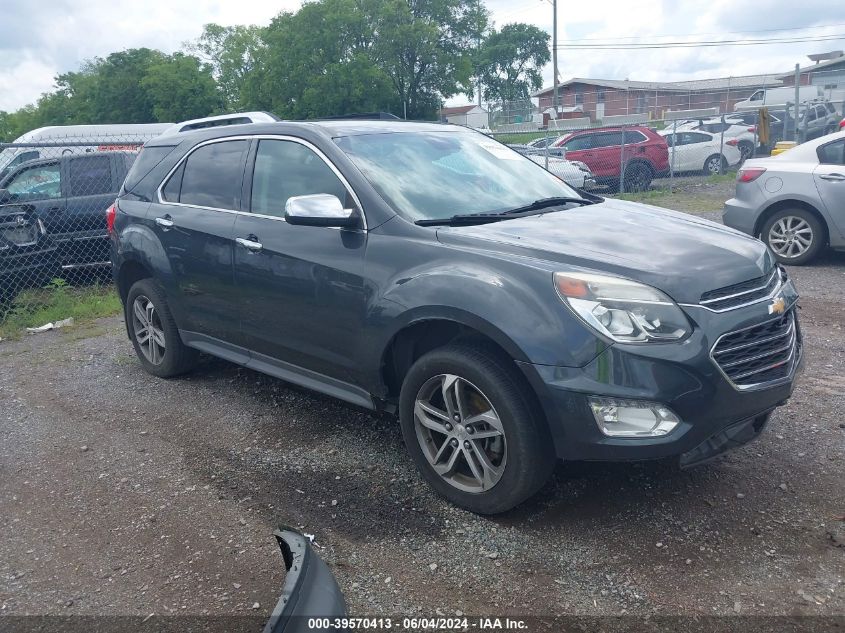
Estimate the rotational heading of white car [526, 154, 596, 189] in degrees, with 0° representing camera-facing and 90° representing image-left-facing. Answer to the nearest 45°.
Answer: approximately 315°

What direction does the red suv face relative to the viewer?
to the viewer's left

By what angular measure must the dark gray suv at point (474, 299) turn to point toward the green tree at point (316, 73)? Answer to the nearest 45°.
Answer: approximately 135° to its left

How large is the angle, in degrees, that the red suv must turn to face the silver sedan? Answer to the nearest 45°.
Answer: approximately 90° to its left

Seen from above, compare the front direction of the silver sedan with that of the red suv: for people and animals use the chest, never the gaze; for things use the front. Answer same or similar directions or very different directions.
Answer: very different directions

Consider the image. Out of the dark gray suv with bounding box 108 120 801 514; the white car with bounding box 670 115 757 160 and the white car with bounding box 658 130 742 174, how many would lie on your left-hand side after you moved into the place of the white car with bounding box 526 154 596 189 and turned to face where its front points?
2

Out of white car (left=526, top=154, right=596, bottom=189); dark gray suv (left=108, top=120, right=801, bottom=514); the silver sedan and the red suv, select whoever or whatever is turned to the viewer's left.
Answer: the red suv

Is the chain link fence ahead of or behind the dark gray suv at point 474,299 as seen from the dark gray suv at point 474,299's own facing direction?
behind

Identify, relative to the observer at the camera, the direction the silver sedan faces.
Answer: facing to the right of the viewer

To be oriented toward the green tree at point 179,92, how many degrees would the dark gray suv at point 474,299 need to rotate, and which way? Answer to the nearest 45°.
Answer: approximately 135° to its left

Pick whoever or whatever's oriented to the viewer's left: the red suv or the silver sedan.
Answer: the red suv

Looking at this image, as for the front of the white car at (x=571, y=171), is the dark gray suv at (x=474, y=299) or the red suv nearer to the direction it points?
the dark gray suv
